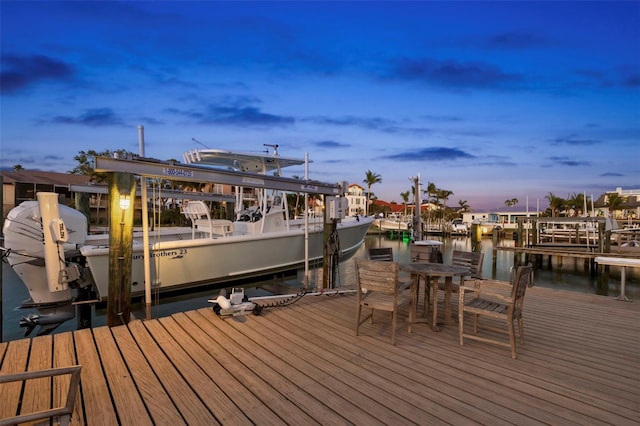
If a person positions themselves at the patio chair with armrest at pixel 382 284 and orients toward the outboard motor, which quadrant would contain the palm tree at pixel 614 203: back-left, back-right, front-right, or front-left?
back-right

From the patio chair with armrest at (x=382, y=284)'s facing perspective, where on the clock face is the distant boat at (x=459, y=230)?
The distant boat is roughly at 11 o'clock from the patio chair with armrest.

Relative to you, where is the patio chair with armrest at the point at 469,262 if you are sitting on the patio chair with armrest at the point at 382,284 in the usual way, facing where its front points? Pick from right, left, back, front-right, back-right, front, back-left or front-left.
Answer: front

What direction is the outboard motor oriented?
to the viewer's right

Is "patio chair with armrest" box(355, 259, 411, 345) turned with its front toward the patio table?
yes

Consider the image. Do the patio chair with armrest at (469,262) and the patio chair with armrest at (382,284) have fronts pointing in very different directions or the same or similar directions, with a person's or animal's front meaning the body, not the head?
very different directions

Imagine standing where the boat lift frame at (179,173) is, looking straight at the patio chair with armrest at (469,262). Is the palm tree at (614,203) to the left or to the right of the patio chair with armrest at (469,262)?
left

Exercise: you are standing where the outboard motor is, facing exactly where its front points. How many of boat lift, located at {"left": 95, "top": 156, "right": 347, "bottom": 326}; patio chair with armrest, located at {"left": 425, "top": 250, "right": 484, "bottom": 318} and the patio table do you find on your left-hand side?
0

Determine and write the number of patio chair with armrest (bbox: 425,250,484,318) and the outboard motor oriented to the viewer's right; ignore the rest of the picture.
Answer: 1

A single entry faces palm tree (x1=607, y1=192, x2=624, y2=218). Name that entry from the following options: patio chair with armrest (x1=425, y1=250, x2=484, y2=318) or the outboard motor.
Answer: the outboard motor

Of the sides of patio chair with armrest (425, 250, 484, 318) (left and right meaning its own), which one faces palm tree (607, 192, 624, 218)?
back

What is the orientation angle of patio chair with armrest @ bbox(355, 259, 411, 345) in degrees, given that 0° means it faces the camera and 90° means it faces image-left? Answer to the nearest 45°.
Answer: approximately 225°

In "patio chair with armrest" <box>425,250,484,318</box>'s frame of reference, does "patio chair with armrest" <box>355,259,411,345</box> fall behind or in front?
in front

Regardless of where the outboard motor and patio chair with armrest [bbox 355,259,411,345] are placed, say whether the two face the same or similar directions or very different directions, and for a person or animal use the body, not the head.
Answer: same or similar directions

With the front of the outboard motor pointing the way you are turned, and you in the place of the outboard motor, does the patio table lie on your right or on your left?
on your right

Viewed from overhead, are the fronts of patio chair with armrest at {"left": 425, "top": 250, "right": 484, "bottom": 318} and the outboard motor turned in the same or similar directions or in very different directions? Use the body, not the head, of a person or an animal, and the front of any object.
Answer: very different directions
